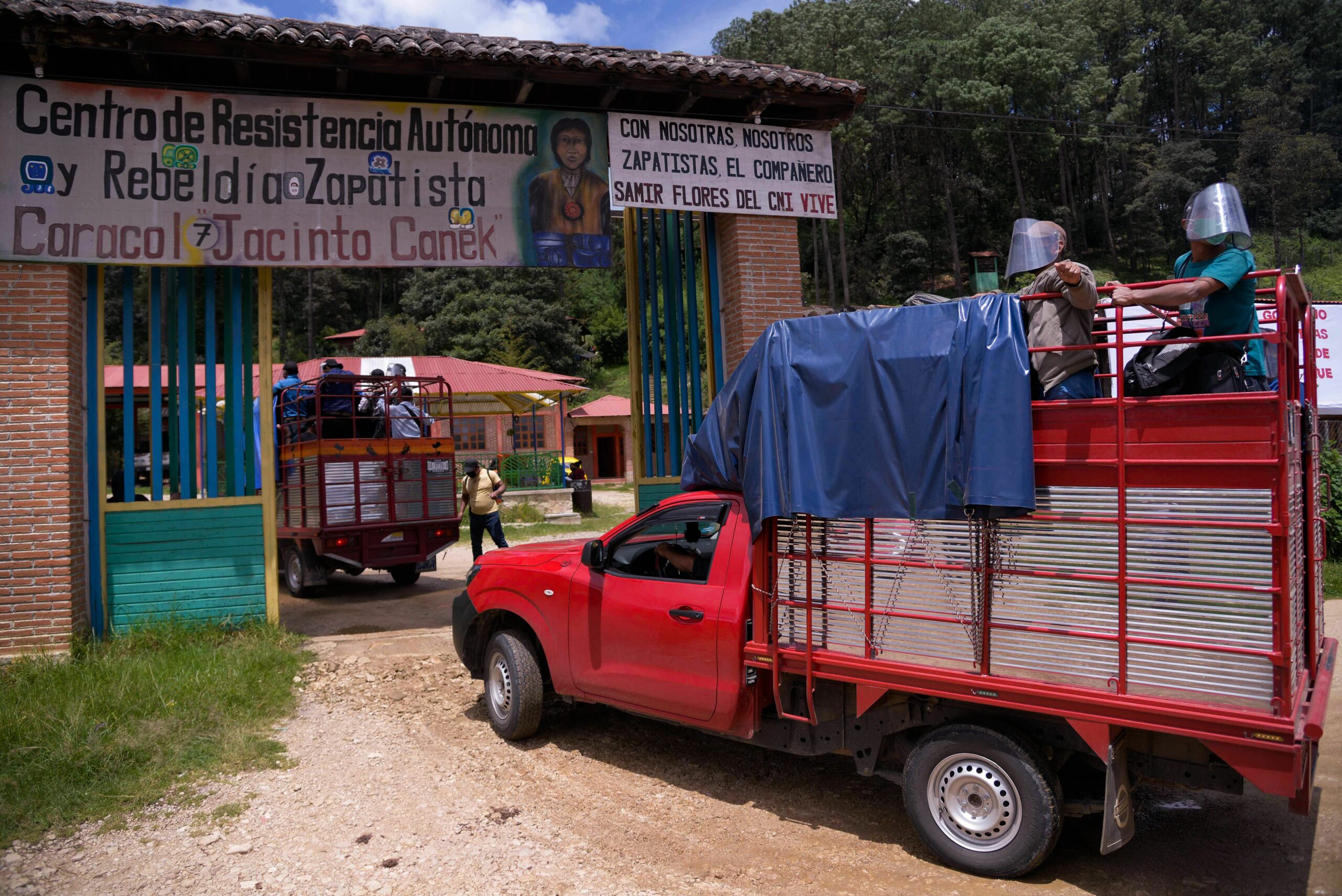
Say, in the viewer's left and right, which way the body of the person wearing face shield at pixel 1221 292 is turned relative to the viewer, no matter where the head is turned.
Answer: facing the viewer and to the left of the viewer

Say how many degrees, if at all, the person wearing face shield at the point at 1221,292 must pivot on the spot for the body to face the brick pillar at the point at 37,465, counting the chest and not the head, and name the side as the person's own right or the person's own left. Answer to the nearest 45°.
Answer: approximately 45° to the person's own right

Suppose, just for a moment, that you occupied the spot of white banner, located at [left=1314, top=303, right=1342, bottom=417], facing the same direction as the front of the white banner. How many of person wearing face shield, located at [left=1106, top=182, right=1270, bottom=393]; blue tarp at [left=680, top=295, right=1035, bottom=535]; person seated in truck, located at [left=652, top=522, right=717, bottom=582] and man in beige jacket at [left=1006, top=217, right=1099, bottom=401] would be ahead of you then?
4

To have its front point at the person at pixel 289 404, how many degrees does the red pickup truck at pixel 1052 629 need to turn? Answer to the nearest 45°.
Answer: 0° — it already faces them

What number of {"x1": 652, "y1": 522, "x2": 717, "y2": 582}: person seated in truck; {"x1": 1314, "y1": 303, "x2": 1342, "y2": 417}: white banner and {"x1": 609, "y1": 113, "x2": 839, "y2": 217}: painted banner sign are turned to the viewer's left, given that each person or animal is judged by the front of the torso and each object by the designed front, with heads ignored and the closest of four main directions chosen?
1

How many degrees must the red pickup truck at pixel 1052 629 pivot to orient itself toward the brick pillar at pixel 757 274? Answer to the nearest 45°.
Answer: approximately 45° to its right

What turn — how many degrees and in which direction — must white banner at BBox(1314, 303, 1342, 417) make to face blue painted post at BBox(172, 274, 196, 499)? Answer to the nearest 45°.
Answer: approximately 45° to its right

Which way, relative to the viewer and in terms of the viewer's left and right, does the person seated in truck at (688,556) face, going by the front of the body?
facing to the left of the viewer

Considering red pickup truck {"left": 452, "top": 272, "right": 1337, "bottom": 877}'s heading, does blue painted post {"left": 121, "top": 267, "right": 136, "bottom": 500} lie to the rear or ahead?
ahead

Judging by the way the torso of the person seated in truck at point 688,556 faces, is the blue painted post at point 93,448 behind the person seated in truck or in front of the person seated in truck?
in front

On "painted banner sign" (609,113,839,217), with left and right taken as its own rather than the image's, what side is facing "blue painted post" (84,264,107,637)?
right

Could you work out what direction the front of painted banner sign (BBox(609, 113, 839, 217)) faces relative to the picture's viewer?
facing the viewer

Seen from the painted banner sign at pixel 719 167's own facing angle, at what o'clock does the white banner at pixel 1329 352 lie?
The white banner is roughly at 8 o'clock from the painted banner sign.

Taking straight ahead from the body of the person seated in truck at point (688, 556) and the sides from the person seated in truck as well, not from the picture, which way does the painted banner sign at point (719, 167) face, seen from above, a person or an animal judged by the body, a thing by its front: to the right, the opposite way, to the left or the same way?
to the left

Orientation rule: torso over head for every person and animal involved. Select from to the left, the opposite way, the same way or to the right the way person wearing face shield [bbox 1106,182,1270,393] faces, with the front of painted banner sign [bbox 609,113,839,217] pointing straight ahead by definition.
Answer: to the right

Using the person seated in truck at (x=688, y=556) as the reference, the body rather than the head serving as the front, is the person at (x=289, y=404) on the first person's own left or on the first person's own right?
on the first person's own right

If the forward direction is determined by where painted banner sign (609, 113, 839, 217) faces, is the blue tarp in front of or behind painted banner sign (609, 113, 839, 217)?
in front

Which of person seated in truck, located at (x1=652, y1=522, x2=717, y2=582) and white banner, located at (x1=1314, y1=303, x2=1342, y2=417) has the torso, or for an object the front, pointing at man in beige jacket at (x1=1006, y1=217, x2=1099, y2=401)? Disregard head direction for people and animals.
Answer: the white banner

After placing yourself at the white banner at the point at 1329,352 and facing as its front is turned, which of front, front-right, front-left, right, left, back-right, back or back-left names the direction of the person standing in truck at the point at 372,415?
front-right
